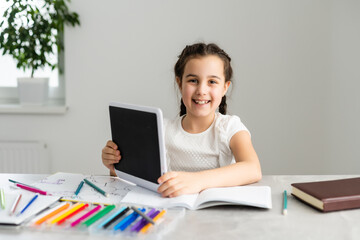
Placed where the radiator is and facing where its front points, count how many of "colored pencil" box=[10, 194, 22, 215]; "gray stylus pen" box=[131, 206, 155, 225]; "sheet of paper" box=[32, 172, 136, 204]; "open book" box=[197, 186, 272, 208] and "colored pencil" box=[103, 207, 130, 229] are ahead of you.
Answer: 5

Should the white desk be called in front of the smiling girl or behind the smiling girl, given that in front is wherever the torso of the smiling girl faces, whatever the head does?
in front

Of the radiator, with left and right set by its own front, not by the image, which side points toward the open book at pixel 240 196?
front

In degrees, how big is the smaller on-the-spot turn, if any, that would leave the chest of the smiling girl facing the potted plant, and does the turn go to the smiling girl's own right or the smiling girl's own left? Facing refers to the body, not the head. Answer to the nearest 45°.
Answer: approximately 135° to the smiling girl's own right

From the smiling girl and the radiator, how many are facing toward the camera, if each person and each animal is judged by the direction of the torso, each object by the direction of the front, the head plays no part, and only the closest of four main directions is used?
2

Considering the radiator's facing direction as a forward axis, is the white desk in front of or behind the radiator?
in front

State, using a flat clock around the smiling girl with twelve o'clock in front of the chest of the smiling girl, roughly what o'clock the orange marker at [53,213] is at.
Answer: The orange marker is roughly at 1 o'clock from the smiling girl.

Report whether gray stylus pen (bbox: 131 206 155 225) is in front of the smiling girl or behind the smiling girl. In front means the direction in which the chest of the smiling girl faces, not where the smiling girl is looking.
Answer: in front

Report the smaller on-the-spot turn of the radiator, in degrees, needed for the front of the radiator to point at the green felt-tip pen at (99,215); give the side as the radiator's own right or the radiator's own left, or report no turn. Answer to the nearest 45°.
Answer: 0° — it already faces it

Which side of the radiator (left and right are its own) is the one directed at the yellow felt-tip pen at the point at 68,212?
front

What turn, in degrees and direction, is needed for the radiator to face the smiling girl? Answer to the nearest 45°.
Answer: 0° — it already faces them

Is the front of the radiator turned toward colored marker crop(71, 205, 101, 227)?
yes

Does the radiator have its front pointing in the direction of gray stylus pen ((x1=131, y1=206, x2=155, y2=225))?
yes

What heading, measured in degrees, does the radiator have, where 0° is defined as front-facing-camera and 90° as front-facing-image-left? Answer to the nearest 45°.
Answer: approximately 0°
